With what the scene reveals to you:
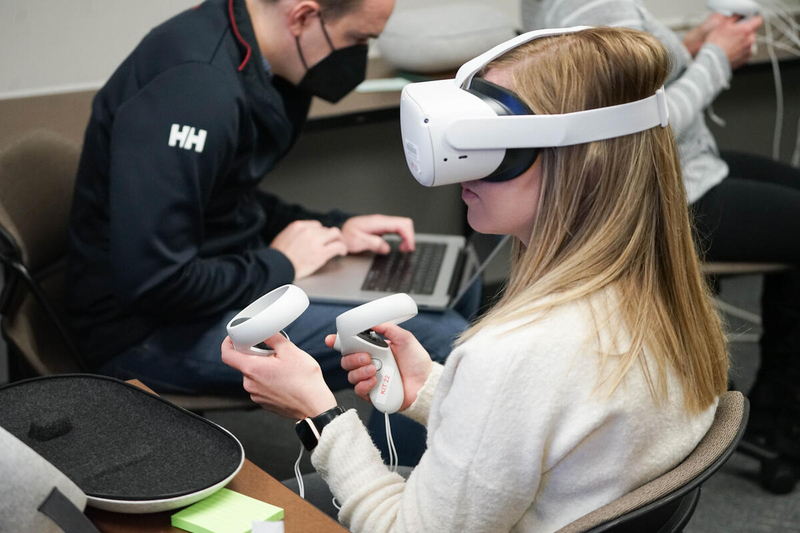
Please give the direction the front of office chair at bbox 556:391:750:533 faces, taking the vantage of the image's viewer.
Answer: facing to the left of the viewer

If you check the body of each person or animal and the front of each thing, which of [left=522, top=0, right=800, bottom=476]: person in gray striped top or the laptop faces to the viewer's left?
the laptop

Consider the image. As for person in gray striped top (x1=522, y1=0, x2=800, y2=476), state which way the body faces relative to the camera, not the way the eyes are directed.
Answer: to the viewer's right

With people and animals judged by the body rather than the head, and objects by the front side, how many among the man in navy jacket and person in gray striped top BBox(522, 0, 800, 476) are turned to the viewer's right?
2

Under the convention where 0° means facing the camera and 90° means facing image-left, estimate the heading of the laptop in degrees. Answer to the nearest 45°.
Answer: approximately 90°

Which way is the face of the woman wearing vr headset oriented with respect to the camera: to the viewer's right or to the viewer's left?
to the viewer's left

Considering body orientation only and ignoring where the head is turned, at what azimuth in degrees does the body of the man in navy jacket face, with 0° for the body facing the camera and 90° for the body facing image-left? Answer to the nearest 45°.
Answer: approximately 270°

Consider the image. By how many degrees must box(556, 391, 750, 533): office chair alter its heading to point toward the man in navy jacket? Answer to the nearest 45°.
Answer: approximately 45° to its right

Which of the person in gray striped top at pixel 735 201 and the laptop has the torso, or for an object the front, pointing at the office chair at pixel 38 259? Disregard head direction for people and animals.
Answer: the laptop
